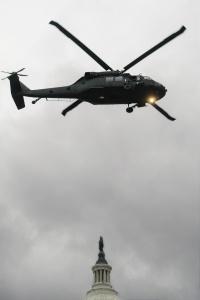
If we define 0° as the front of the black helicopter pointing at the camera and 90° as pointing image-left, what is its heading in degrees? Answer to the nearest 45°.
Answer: approximately 270°
